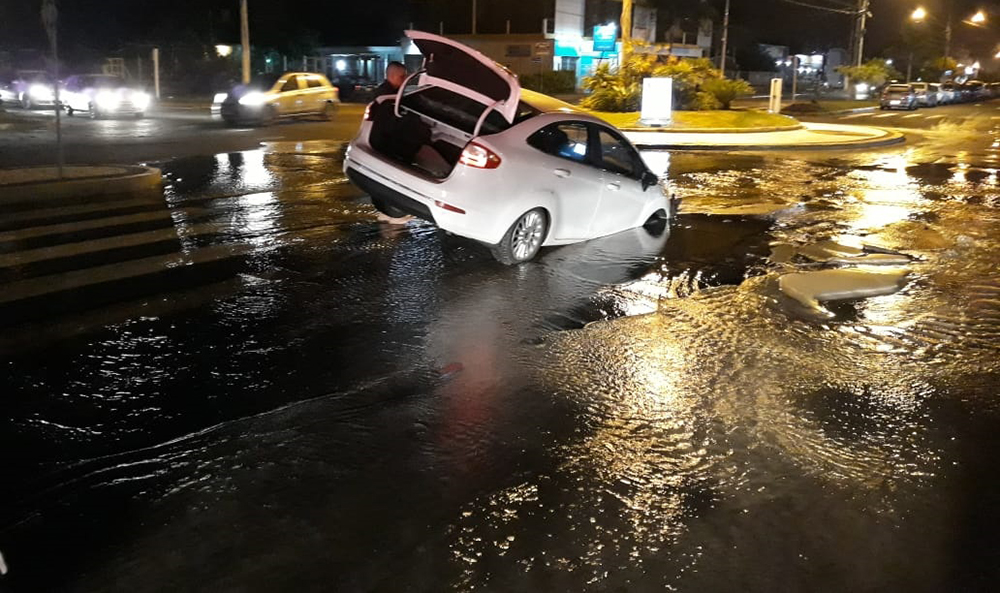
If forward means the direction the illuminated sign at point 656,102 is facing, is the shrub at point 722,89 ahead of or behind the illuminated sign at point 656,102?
behind

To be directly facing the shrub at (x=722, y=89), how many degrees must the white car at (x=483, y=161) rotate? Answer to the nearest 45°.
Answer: approximately 45° to its left

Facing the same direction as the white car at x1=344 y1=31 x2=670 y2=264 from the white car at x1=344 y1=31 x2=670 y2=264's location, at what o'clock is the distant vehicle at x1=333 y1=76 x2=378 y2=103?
The distant vehicle is roughly at 10 o'clock from the white car.

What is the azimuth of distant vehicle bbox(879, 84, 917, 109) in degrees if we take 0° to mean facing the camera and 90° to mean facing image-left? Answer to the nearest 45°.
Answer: approximately 0°

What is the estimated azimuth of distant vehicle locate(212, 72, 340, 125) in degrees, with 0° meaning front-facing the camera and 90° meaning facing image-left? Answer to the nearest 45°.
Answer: approximately 45°

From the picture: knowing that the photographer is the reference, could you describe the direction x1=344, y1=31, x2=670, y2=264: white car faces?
facing away from the viewer and to the right of the viewer

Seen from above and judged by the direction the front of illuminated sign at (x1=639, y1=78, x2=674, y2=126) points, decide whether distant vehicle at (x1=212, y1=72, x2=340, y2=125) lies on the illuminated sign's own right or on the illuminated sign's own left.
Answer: on the illuminated sign's own right

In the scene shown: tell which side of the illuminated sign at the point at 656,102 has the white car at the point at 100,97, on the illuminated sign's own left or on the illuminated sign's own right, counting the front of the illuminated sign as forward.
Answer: on the illuminated sign's own right
